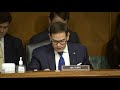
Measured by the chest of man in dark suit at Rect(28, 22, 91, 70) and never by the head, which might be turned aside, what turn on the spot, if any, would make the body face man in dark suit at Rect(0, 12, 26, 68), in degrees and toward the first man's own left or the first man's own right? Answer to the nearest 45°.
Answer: approximately 135° to the first man's own right

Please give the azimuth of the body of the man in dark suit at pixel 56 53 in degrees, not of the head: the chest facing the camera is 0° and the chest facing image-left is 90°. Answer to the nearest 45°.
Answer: approximately 0°
